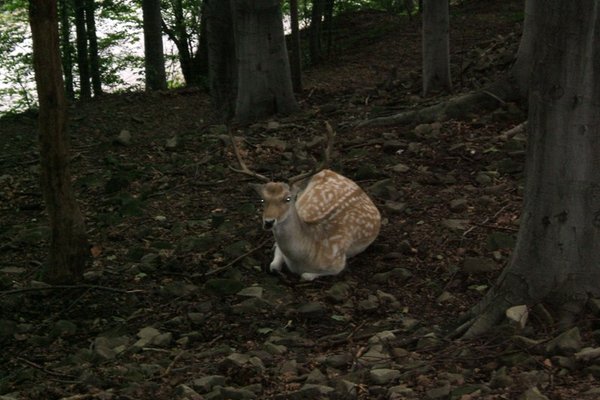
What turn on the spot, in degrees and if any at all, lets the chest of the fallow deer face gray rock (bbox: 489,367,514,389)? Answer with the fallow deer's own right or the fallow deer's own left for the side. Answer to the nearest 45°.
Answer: approximately 45° to the fallow deer's own left

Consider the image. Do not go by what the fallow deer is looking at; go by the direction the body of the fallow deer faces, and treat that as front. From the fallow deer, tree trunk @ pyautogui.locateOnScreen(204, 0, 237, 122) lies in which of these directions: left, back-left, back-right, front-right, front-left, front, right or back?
back-right

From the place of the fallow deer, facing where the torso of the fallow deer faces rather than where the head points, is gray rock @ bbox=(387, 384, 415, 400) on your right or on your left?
on your left

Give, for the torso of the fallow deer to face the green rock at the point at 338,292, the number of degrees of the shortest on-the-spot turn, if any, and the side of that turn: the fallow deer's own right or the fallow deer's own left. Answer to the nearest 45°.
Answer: approximately 45° to the fallow deer's own left

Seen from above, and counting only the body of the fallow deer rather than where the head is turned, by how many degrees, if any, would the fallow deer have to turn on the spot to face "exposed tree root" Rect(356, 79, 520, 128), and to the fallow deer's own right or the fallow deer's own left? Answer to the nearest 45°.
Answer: approximately 180°

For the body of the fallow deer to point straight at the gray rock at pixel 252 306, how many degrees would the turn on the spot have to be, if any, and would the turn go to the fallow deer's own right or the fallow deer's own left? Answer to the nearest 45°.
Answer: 0° — it already faces it

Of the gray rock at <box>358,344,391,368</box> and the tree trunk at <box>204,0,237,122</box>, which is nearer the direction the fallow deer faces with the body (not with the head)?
the gray rock

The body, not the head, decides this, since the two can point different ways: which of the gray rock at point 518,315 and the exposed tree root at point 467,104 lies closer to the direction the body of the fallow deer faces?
the gray rock

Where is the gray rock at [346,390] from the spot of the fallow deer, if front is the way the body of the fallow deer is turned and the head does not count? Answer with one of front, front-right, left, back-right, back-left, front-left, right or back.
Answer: front-left

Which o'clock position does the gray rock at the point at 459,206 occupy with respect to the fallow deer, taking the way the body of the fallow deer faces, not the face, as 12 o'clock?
The gray rock is roughly at 7 o'clock from the fallow deer.

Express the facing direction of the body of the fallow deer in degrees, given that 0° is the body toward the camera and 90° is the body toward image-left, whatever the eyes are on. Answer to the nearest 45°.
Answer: approximately 45°

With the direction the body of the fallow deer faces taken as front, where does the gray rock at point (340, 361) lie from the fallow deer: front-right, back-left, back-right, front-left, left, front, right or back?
front-left

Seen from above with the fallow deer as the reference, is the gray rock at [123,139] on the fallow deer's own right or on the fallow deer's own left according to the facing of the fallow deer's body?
on the fallow deer's own right

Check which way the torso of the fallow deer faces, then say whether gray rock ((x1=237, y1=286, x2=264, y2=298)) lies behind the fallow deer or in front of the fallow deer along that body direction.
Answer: in front

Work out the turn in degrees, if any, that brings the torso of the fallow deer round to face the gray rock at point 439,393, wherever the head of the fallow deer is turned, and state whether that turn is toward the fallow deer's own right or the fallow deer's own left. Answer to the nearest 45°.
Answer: approximately 45° to the fallow deer's own left

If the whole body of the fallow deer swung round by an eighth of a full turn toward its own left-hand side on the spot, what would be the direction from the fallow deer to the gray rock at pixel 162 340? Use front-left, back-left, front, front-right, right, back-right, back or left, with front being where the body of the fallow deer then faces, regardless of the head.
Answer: front-right

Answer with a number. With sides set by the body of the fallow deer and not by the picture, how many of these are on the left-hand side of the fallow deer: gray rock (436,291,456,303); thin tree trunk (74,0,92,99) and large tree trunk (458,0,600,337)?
2

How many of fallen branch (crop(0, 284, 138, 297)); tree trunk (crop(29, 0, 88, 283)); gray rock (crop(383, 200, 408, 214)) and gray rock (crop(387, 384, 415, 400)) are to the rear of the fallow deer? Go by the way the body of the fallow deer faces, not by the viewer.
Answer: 1

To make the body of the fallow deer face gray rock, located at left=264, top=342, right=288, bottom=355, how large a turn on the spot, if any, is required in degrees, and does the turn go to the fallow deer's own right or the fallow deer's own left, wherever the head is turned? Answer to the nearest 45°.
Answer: approximately 45° to the fallow deer's own left

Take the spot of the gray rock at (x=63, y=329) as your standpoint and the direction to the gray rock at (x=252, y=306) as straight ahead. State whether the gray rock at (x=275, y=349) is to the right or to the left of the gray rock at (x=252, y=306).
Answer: right
